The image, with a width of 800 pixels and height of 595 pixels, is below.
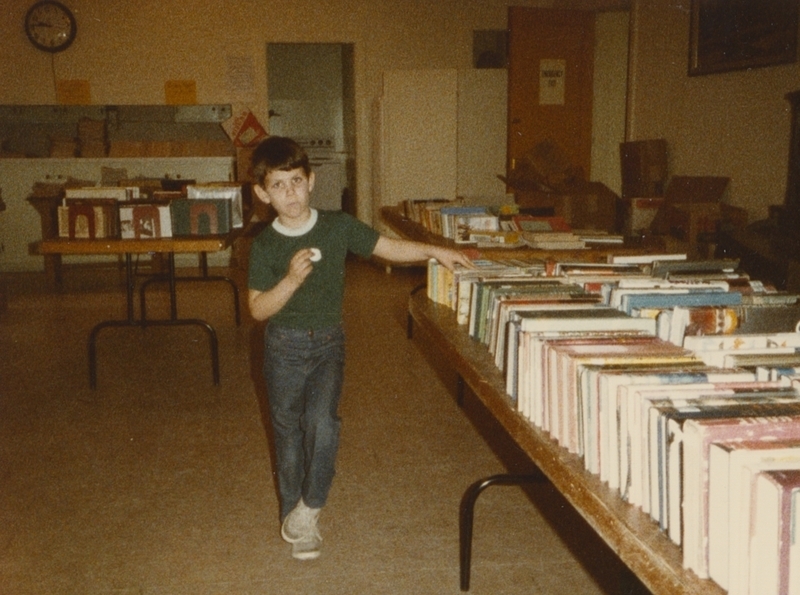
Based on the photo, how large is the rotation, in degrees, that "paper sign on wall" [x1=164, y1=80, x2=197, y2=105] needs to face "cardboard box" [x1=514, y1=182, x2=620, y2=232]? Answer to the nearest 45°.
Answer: approximately 45° to its left

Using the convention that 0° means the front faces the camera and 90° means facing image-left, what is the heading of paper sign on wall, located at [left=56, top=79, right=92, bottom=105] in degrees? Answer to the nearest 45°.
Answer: approximately 0°

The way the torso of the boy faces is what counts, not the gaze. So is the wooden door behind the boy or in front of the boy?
behind

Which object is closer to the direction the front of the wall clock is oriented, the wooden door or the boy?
the boy

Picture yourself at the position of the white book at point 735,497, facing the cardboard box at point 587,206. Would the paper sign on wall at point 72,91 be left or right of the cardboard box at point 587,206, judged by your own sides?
left

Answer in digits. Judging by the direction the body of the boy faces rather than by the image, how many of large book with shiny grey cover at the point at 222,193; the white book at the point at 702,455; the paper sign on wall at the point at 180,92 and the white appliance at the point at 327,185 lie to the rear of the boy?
3
